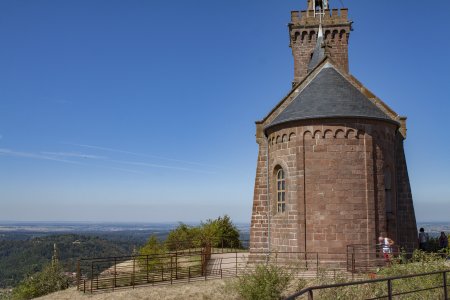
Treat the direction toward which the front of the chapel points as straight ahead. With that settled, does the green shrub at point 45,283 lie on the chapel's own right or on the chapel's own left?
on the chapel's own left

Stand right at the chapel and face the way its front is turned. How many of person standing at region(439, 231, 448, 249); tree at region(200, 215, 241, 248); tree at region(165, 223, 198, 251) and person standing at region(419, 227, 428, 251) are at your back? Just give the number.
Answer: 0

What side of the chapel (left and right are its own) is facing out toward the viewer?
back

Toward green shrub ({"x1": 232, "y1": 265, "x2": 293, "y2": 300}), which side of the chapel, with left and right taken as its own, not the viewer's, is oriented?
back

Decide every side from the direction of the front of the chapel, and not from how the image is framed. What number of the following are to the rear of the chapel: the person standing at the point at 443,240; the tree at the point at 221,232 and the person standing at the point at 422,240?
0

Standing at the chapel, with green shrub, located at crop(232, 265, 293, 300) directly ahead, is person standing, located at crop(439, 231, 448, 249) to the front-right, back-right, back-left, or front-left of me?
back-left

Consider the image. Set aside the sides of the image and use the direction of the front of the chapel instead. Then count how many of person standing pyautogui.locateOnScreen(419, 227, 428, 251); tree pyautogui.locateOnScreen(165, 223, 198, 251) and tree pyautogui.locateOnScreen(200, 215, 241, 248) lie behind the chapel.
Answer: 0

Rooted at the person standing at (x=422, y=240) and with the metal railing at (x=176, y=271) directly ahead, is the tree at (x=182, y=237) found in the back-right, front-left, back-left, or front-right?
front-right

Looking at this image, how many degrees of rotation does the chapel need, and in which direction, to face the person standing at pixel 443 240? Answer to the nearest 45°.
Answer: approximately 45° to its right
